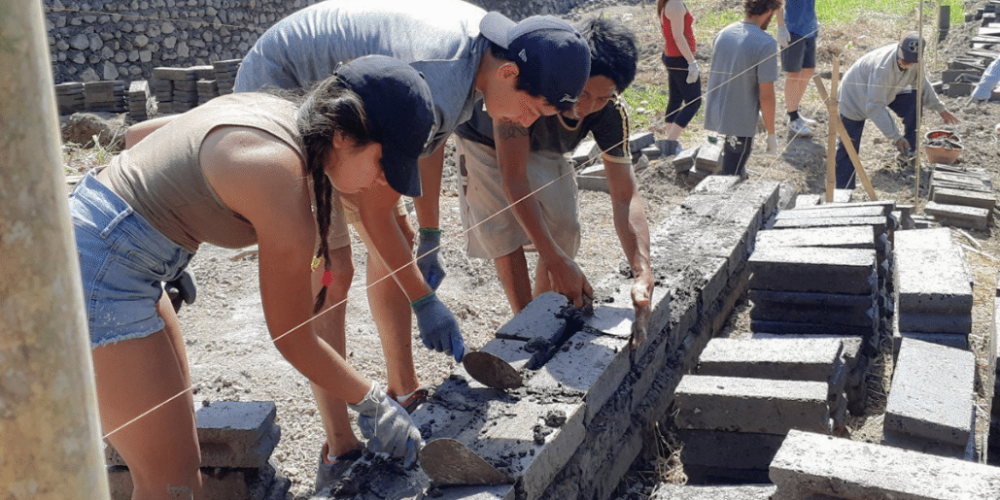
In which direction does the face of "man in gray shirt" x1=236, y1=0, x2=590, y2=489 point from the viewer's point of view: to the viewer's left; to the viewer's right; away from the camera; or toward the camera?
to the viewer's right

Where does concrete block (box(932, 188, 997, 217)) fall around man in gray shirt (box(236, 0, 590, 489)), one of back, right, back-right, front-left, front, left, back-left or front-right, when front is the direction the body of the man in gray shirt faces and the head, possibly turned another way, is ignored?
front-left

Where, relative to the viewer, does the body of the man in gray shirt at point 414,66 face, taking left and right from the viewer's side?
facing to the right of the viewer

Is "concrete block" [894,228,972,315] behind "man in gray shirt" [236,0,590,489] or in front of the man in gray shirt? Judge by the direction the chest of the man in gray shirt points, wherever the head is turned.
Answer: in front

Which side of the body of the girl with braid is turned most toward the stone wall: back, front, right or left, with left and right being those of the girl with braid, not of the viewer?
left

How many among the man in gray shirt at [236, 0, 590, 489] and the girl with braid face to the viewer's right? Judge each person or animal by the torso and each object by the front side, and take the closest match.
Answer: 2

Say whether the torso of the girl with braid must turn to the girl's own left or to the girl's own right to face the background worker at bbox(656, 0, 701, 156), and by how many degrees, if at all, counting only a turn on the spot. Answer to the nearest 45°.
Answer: approximately 45° to the girl's own left

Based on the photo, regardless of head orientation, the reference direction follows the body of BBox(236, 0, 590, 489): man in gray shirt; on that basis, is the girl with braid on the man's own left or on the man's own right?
on the man's own right

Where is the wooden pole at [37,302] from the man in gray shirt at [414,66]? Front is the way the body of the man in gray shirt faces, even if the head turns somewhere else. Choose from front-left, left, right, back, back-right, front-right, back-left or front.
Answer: right

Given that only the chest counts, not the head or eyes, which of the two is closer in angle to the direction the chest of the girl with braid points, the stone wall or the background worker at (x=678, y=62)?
the background worker

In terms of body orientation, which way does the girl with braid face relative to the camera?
to the viewer's right
